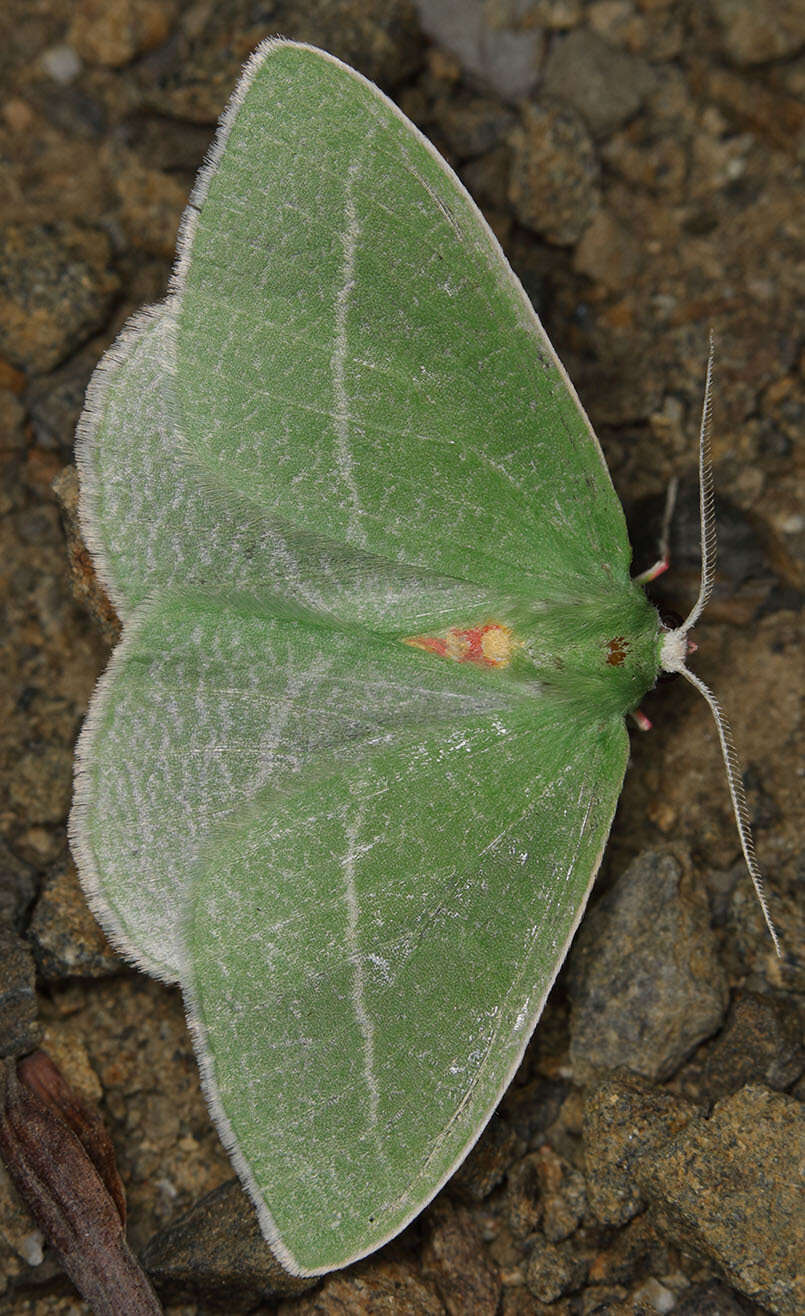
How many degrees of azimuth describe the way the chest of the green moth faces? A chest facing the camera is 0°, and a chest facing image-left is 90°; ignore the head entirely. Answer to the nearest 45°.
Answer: approximately 270°

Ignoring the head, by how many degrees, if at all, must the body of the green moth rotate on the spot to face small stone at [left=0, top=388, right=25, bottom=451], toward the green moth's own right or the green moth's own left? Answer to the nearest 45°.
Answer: approximately 135° to the green moth's own left

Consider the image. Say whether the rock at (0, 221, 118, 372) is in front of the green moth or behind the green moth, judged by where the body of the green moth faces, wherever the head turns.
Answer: behind

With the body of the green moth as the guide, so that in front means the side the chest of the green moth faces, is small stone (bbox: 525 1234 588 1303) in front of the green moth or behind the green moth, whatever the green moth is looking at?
in front

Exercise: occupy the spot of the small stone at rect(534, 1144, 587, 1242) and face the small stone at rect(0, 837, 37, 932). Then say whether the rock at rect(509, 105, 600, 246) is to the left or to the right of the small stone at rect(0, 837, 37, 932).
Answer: right

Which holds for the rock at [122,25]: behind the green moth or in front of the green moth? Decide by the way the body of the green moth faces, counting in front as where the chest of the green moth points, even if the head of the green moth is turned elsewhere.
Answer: behind

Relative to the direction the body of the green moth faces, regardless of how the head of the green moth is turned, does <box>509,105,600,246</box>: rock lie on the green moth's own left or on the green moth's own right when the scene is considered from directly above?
on the green moth's own left

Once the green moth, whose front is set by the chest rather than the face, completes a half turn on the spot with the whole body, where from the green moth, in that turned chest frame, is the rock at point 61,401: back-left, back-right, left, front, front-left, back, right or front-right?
front-right

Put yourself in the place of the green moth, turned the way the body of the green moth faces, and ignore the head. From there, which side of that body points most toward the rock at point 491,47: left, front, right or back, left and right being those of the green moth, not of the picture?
left

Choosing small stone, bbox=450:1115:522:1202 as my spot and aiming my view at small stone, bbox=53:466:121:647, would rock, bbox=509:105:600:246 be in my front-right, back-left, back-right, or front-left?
front-right

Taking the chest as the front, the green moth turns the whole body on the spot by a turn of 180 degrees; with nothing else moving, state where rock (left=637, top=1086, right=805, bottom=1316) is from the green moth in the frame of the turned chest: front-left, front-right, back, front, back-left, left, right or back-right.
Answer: back

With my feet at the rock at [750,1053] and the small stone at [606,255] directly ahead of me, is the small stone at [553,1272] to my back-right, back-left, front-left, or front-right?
back-left

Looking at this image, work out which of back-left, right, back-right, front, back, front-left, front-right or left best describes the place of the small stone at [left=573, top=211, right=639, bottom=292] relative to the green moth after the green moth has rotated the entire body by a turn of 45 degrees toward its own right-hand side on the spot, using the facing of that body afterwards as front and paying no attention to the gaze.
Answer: back-left

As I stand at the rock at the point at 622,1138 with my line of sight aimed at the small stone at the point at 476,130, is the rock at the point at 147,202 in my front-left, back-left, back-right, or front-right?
front-left
